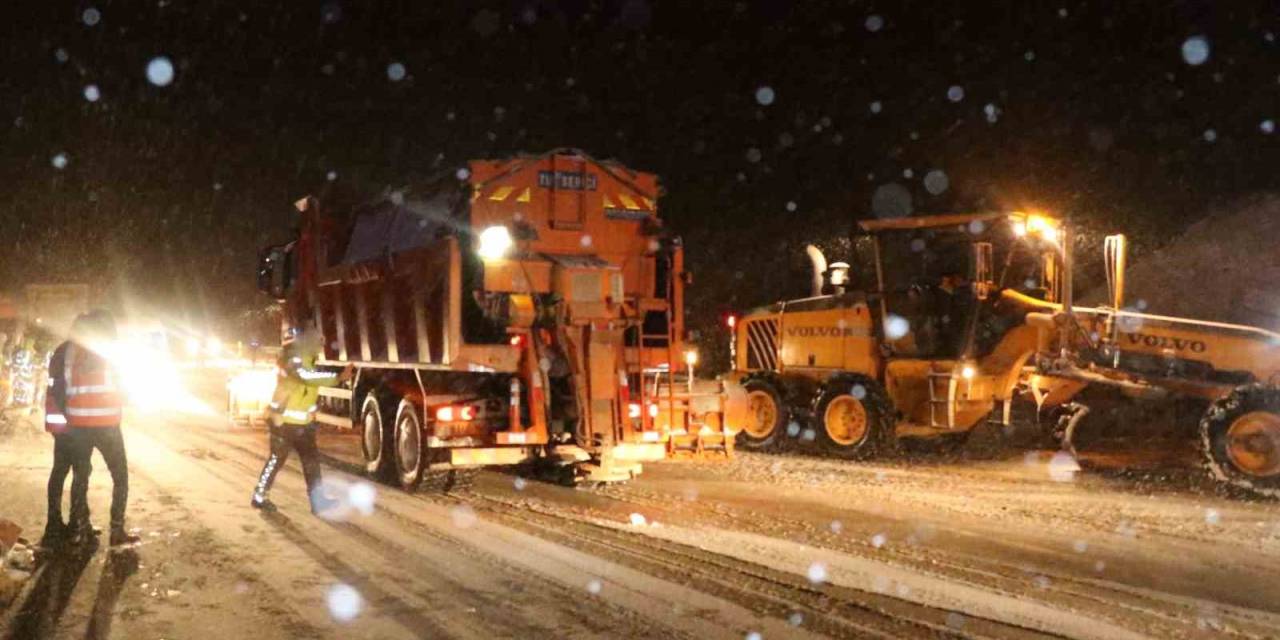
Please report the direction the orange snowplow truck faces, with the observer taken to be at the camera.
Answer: facing away from the viewer and to the left of the viewer

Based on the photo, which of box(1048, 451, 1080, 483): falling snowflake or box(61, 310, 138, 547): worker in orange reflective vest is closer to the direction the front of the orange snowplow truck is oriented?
the worker in orange reflective vest

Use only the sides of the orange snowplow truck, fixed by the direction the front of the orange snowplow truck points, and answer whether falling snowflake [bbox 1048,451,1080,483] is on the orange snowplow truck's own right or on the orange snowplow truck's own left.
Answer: on the orange snowplow truck's own right

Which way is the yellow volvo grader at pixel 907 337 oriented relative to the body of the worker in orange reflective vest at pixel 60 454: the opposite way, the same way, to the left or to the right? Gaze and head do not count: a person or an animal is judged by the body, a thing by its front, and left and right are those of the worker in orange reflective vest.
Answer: to the right
